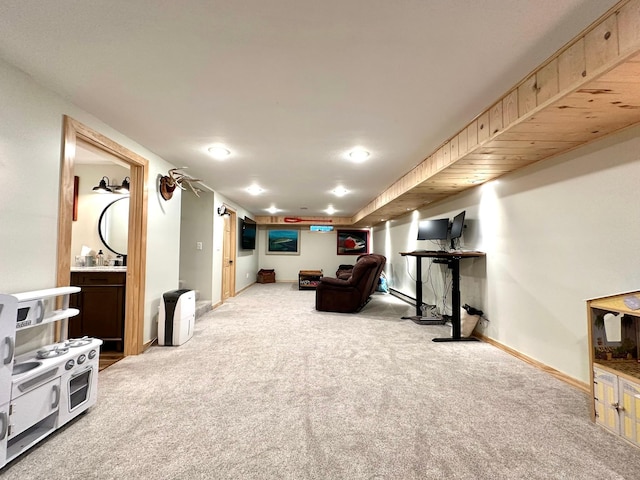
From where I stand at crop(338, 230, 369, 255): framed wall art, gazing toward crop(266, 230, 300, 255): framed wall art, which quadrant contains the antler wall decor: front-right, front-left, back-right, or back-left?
front-left

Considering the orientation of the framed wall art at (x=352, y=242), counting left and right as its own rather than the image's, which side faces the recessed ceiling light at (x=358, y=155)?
front

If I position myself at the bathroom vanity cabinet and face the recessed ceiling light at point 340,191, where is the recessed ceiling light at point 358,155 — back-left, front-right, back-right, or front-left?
front-right

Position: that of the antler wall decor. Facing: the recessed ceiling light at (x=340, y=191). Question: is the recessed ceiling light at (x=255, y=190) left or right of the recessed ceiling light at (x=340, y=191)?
left

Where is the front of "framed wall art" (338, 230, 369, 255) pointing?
toward the camera

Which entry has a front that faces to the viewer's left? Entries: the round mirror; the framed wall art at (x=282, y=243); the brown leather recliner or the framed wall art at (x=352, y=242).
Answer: the brown leather recliner

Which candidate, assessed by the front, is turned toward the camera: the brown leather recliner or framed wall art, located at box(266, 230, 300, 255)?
the framed wall art

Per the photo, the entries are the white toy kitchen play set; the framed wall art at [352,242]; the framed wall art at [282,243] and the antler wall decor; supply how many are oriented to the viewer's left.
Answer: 0

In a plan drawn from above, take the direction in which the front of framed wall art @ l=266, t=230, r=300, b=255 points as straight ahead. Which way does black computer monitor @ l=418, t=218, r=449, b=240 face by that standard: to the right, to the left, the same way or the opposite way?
to the right

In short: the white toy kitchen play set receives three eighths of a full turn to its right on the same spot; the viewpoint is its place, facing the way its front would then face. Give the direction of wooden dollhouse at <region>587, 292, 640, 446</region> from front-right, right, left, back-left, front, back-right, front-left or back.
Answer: back-left

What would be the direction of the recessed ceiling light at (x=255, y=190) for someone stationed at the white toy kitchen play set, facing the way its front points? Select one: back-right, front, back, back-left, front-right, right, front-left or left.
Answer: left

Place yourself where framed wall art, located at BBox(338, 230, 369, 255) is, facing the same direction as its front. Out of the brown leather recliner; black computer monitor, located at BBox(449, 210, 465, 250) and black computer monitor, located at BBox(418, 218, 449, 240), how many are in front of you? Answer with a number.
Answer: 3

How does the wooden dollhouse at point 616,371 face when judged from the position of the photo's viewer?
facing the viewer and to the left of the viewer

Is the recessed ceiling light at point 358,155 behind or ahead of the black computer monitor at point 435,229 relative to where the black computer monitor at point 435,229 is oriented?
ahead

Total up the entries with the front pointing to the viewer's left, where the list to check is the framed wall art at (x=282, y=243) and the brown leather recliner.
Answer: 1

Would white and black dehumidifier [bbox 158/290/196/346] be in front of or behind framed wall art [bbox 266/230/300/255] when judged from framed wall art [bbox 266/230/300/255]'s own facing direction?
in front

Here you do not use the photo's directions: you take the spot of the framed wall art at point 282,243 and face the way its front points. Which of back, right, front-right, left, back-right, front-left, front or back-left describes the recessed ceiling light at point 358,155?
front

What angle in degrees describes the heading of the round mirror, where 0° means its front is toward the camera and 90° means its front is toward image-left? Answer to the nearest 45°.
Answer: approximately 0°

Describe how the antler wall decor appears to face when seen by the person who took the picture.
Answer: facing the viewer and to the right of the viewer

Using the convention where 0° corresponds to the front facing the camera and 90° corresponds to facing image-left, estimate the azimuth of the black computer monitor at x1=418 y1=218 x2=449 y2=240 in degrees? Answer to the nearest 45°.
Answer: approximately 45°

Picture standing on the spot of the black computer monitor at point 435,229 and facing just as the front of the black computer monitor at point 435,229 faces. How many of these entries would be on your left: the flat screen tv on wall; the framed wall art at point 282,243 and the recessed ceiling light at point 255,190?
0
